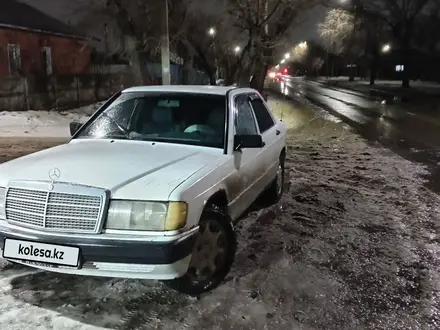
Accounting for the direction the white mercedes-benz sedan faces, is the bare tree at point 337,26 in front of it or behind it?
behind

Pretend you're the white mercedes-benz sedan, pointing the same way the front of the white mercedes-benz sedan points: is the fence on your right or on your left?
on your right

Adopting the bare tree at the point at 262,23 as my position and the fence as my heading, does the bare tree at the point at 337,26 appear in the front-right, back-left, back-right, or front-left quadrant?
back-right

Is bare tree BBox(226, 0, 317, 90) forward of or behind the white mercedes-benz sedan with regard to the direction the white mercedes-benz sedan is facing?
behind

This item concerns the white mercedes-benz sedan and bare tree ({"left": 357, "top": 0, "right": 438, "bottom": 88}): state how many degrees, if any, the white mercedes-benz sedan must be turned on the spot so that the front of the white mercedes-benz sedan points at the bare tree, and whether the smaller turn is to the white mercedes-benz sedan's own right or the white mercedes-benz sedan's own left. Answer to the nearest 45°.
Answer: approximately 180°

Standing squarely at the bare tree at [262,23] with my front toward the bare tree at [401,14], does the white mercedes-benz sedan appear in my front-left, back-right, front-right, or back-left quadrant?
back-right
